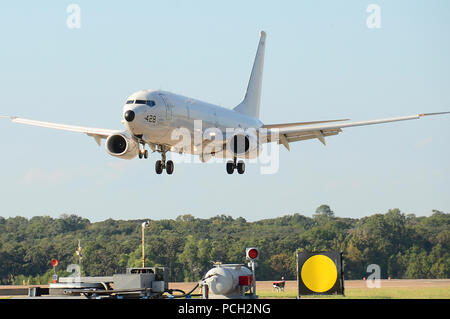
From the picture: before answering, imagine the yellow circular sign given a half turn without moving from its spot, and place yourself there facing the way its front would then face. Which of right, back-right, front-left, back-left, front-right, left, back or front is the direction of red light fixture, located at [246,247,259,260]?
front-left

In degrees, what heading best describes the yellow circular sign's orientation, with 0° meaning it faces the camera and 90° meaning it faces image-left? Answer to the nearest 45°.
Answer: approximately 0°

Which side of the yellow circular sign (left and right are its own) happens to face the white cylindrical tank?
right
